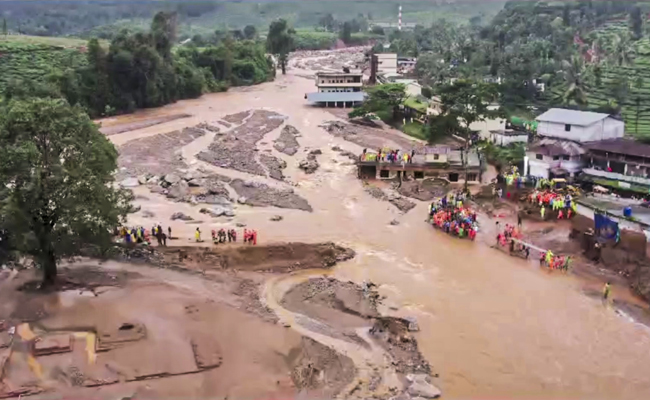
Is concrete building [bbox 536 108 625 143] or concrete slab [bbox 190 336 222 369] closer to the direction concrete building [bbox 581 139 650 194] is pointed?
the concrete slab

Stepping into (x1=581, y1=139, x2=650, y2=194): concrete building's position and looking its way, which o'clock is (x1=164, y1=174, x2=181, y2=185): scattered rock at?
The scattered rock is roughly at 1 o'clock from the concrete building.

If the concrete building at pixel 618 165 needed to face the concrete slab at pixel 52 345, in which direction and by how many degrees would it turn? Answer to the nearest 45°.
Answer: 0° — it already faces it

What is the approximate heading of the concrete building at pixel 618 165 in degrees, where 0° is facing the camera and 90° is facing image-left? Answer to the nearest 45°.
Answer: approximately 45°

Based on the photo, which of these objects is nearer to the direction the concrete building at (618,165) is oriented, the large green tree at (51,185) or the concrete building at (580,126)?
the large green tree
